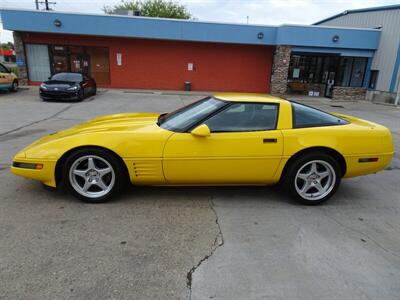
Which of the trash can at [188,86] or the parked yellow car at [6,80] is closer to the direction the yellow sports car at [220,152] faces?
the parked yellow car

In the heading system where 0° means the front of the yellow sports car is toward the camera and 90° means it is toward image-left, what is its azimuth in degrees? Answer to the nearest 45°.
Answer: approximately 90°

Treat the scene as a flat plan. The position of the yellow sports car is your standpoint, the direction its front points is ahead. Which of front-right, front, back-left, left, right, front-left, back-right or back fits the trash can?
right

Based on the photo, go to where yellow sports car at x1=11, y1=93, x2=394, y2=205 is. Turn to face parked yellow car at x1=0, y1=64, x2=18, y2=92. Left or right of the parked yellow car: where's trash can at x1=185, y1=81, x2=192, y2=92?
right

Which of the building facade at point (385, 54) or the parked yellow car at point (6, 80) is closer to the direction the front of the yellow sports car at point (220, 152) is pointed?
the parked yellow car

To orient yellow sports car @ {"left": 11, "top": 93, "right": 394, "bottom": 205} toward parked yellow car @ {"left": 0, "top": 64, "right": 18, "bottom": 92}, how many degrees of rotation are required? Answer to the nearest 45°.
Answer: approximately 45° to its right

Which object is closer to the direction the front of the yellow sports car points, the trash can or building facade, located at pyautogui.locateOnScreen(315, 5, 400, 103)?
the trash can

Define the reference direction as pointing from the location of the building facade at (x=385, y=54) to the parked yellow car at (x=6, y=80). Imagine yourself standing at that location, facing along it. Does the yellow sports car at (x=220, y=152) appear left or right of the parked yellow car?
left

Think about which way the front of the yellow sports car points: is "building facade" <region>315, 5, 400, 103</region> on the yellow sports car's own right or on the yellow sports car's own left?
on the yellow sports car's own right
